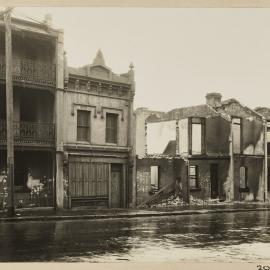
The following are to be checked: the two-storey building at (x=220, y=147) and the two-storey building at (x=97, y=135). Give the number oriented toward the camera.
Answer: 2

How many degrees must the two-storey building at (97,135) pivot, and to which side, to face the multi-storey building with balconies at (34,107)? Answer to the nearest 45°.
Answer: approximately 45° to its right

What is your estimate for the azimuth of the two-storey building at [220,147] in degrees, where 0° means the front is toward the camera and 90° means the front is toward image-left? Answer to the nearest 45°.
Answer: approximately 0°
